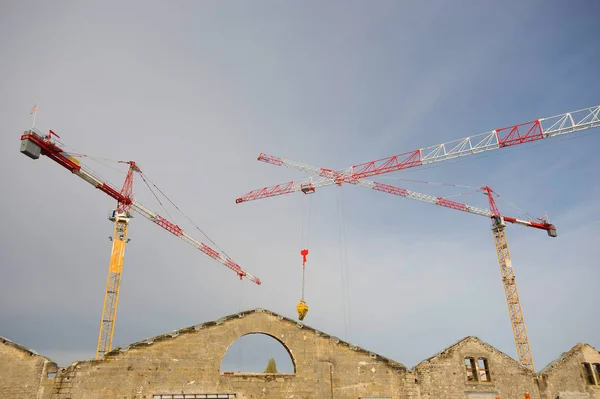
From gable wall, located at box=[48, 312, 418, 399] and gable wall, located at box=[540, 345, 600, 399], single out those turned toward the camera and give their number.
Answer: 2
